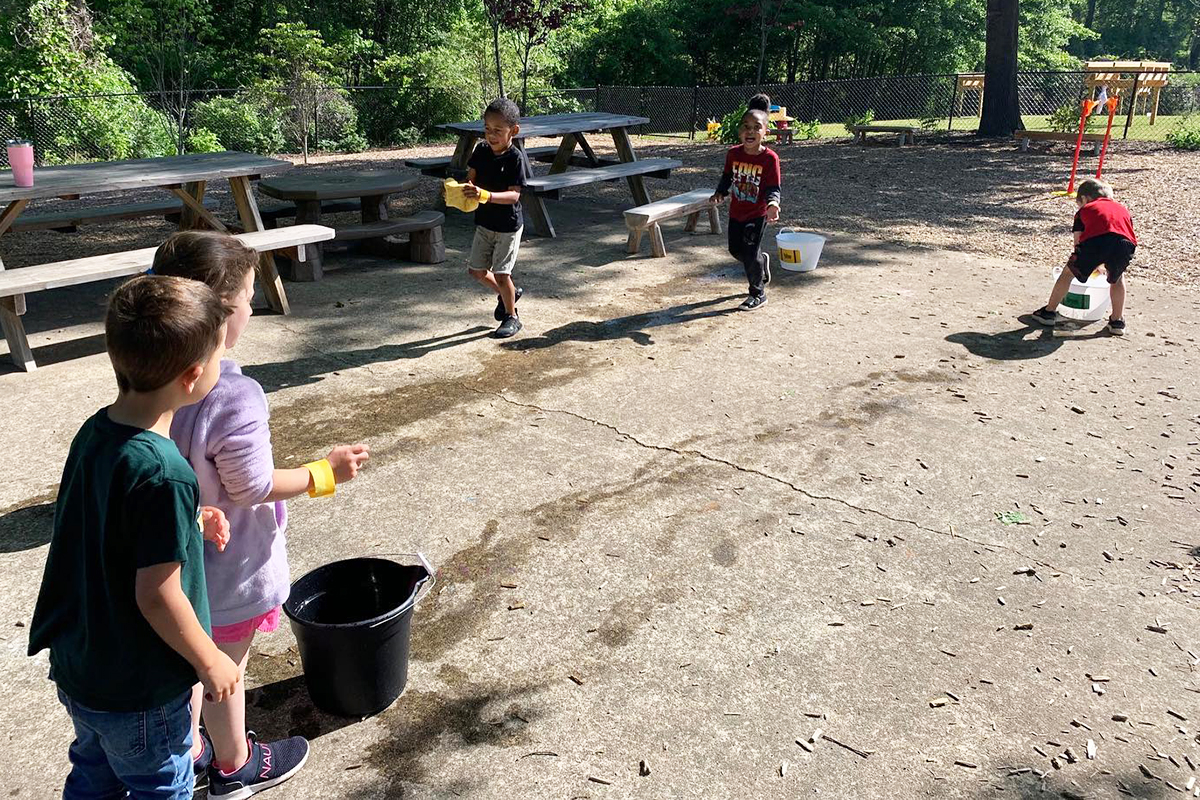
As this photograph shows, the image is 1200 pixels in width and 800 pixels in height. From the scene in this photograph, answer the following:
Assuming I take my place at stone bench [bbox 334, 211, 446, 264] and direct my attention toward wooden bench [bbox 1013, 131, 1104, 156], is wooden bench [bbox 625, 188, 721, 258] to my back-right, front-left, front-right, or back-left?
front-right

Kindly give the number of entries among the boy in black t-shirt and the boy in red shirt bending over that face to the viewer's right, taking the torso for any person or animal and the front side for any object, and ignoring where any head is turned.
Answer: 0

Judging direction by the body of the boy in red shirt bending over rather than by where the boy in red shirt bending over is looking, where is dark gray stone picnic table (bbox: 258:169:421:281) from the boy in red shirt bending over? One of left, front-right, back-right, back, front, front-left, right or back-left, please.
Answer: front-left

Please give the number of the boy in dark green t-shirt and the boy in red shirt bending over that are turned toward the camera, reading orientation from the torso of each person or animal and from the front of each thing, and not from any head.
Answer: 0

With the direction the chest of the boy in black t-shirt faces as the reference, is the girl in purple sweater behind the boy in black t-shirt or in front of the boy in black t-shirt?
in front

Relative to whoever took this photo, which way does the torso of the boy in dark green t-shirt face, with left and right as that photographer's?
facing away from the viewer and to the right of the viewer

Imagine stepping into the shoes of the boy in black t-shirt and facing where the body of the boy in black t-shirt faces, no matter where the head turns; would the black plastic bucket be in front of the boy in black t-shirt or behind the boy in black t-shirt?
in front

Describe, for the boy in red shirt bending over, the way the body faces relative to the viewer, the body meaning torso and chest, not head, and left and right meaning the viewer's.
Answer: facing away from the viewer and to the left of the viewer

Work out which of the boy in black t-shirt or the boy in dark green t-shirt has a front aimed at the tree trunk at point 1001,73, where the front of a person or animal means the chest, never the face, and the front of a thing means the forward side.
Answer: the boy in dark green t-shirt

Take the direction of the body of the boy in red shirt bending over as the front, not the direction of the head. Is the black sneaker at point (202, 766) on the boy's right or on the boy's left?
on the boy's left

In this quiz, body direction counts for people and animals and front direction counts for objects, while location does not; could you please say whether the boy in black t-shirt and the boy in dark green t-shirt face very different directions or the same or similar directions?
very different directions

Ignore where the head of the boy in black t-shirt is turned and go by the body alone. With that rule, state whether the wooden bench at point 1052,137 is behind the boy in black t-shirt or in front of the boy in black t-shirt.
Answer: behind

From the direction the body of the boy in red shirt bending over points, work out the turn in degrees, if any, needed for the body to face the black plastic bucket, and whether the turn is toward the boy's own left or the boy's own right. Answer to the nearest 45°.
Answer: approximately 135° to the boy's own left
